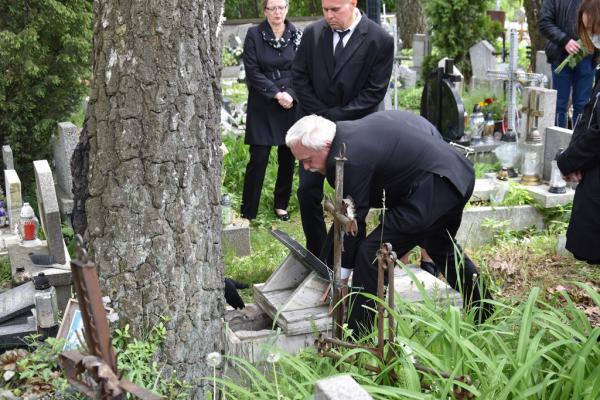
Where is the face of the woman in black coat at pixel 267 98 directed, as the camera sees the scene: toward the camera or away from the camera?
toward the camera

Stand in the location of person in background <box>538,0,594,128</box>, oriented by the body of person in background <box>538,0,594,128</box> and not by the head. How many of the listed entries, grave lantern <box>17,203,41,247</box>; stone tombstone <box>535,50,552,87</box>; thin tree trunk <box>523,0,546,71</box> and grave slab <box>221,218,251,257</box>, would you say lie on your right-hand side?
2

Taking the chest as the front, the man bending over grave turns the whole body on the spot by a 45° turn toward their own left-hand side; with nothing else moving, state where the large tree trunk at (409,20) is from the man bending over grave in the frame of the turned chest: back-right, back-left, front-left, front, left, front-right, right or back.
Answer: back-right

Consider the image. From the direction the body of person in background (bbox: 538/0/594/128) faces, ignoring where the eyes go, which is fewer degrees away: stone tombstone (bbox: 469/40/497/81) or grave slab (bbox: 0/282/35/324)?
the grave slab

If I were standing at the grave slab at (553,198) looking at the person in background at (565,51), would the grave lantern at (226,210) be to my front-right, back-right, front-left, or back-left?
back-left

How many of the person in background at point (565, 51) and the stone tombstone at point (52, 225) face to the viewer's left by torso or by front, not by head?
1

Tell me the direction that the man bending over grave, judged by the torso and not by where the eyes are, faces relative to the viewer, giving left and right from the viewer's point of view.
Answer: facing to the left of the viewer
